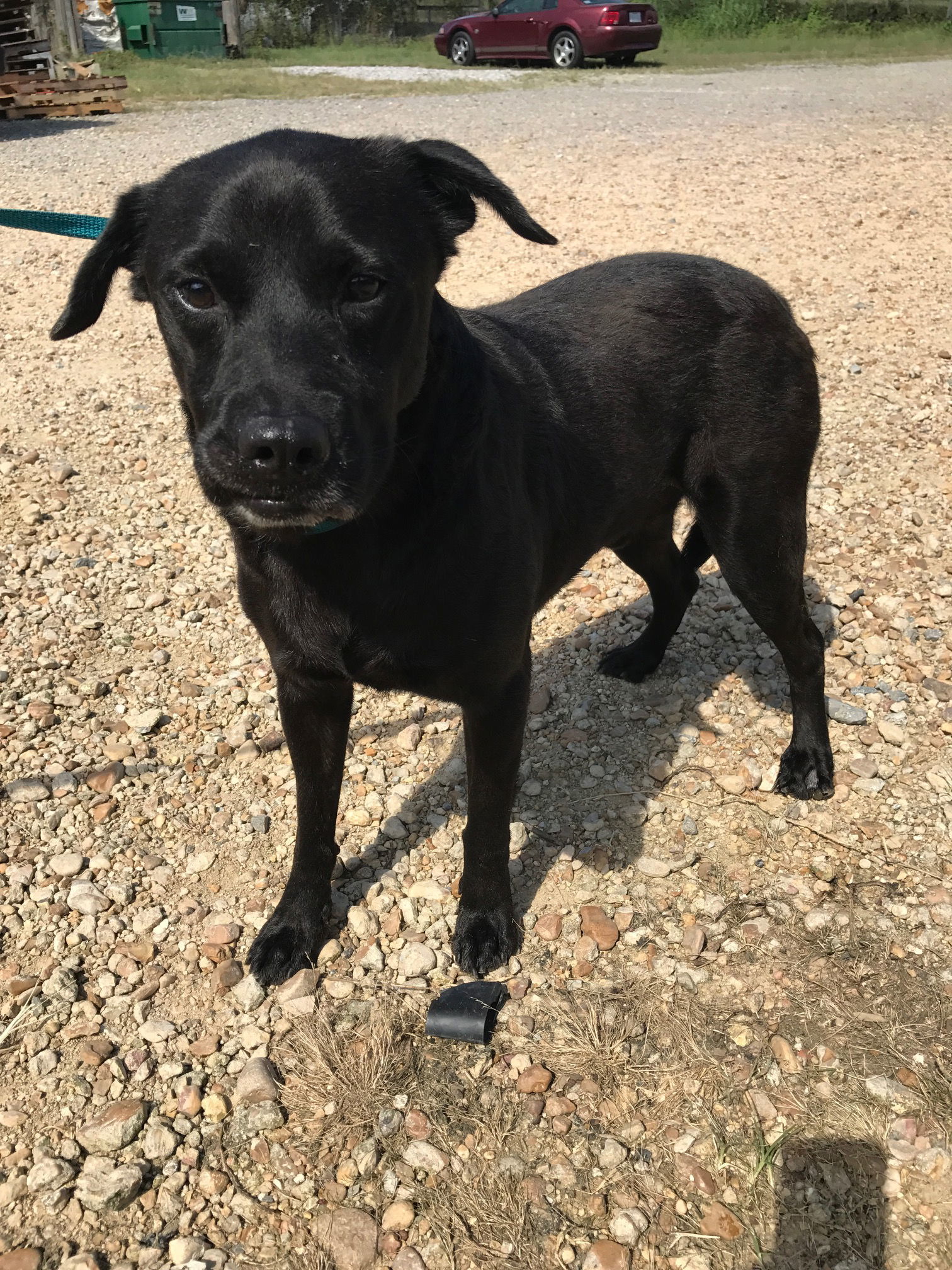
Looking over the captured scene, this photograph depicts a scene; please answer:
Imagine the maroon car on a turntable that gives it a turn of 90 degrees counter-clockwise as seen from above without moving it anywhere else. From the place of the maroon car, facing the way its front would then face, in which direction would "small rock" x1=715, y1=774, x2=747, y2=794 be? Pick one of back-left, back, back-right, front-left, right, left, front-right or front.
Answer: front-left

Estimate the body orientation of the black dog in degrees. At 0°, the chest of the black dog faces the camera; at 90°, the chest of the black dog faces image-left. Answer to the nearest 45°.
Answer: approximately 45°

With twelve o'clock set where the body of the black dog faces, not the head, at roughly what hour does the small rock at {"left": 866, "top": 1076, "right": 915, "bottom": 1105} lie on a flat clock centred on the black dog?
The small rock is roughly at 9 o'clock from the black dog.

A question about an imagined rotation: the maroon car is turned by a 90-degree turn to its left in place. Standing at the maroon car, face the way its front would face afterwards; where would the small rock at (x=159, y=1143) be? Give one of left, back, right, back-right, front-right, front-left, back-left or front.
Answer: front-left

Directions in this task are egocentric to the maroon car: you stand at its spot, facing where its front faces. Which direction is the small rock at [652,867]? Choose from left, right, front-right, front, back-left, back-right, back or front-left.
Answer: back-left

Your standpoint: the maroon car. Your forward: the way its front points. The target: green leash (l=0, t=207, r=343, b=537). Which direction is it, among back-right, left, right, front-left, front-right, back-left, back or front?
back-left

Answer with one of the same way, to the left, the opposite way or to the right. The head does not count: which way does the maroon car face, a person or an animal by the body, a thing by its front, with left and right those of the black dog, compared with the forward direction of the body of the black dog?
to the right

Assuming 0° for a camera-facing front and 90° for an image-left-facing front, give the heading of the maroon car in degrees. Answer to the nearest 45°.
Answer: approximately 135°

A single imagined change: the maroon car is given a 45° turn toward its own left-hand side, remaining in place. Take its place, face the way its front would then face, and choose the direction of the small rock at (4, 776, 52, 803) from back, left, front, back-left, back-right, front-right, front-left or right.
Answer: left

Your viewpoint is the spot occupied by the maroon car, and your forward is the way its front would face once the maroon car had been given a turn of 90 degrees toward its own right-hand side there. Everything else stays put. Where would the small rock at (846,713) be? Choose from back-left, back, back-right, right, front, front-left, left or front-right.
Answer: back-right

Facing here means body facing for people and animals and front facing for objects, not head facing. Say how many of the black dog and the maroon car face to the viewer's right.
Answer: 0

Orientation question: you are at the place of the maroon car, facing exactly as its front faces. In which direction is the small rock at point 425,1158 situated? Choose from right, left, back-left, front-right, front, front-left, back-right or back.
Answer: back-left
